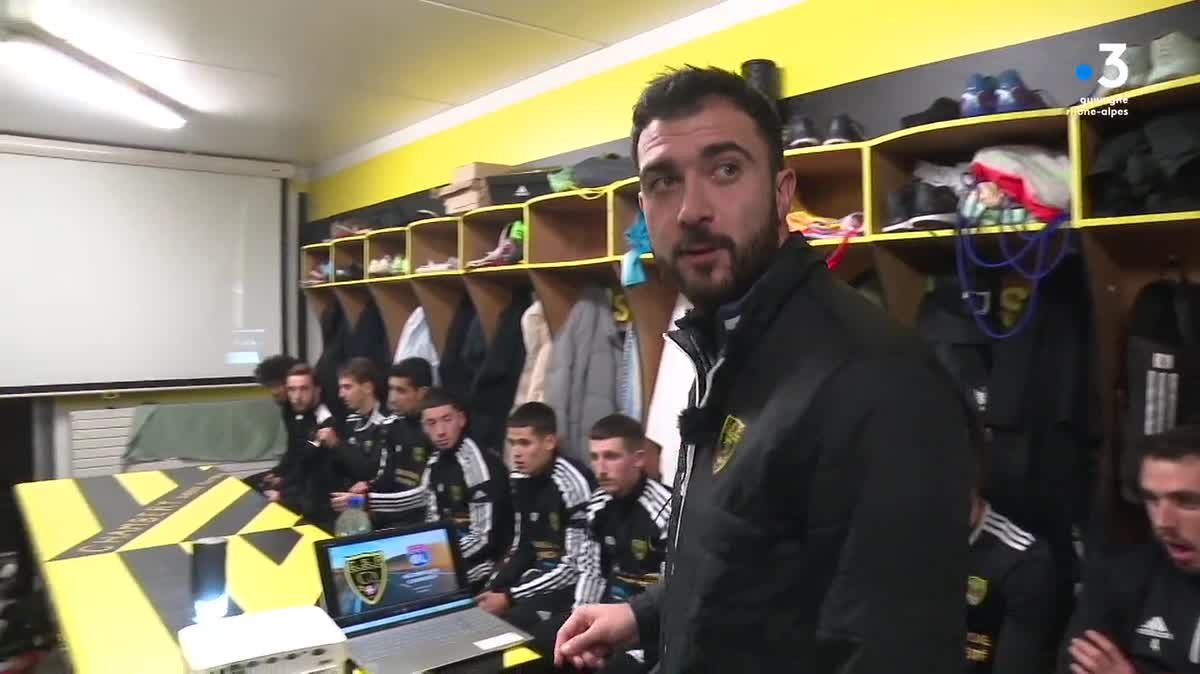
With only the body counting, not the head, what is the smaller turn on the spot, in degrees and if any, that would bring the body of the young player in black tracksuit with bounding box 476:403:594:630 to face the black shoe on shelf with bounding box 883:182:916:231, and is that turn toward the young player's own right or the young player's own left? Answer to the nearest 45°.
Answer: approximately 90° to the young player's own left

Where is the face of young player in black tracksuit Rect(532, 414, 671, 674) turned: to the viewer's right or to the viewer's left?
to the viewer's left

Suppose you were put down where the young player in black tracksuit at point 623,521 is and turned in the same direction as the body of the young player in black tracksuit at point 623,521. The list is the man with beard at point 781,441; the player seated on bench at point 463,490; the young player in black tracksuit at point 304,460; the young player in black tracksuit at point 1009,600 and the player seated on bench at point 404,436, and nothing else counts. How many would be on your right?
3

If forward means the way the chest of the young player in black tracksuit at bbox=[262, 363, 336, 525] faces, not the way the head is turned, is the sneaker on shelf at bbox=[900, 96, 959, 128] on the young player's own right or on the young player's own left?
on the young player's own left
